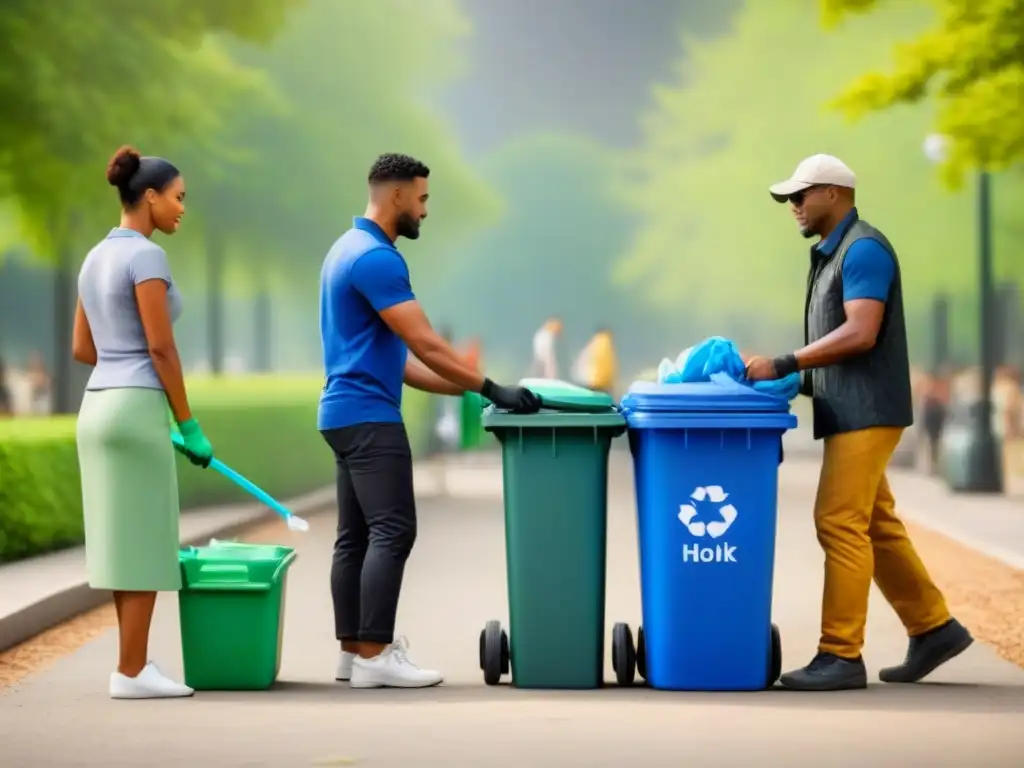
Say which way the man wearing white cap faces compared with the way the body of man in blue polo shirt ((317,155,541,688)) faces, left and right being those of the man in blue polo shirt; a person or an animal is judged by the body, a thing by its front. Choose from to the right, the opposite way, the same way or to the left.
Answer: the opposite way

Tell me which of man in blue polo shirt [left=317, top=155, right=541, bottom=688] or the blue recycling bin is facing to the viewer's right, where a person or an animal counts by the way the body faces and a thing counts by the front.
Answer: the man in blue polo shirt

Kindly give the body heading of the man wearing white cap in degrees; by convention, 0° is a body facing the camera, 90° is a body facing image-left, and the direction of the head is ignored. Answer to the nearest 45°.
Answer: approximately 90°

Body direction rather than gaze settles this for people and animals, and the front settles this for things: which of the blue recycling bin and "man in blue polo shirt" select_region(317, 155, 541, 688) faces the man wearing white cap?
the man in blue polo shirt

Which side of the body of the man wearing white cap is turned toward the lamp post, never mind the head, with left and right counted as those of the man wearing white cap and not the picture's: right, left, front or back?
right

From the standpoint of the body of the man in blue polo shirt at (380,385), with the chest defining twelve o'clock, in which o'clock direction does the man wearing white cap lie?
The man wearing white cap is roughly at 12 o'clock from the man in blue polo shirt.

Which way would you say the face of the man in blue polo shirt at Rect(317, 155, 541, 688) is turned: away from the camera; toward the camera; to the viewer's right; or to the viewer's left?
to the viewer's right

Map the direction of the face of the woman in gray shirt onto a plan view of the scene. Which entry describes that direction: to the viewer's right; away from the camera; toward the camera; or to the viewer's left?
to the viewer's right

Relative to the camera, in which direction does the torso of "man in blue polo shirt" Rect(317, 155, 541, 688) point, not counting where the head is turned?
to the viewer's right
